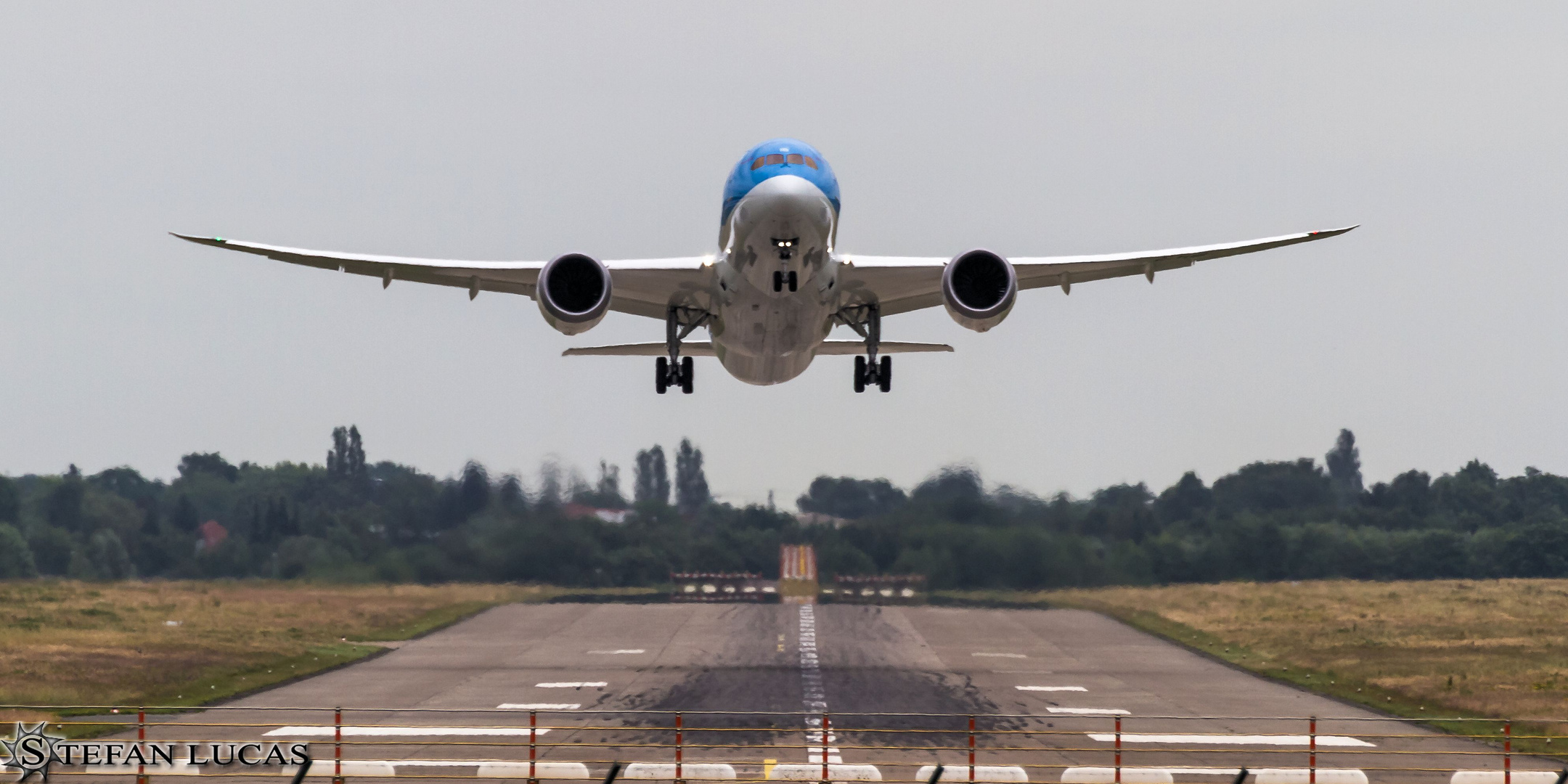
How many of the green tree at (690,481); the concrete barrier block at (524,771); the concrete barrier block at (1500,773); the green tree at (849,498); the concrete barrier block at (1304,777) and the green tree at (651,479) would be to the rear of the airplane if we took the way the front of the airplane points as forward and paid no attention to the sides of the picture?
3

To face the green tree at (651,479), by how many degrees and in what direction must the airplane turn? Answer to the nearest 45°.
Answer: approximately 180°

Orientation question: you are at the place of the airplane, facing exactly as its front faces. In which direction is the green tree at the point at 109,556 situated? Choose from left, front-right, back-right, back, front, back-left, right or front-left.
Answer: back-right

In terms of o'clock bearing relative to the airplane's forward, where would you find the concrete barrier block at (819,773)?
The concrete barrier block is roughly at 12 o'clock from the airplane.

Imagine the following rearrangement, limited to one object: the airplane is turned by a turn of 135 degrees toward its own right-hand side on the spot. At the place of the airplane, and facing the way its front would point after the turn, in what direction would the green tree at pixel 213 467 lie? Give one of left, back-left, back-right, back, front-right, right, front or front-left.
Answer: front

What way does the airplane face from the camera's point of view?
toward the camera

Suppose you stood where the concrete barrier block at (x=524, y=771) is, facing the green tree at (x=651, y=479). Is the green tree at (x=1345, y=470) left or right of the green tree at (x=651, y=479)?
right

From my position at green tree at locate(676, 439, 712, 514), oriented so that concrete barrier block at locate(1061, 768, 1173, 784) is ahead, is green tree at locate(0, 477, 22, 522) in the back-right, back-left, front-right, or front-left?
back-right

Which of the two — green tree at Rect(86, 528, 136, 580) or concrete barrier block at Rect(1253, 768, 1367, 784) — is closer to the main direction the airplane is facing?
the concrete barrier block

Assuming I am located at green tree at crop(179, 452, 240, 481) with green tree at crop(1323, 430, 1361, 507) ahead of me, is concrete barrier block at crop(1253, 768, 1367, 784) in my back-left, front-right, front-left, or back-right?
front-right

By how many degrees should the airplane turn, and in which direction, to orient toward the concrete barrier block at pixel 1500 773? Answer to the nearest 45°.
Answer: approximately 45° to its left

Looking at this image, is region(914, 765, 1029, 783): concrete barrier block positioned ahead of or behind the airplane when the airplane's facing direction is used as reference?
ahead

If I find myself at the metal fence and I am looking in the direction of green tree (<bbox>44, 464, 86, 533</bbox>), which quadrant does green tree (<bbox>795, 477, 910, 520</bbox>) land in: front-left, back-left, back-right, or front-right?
front-right
